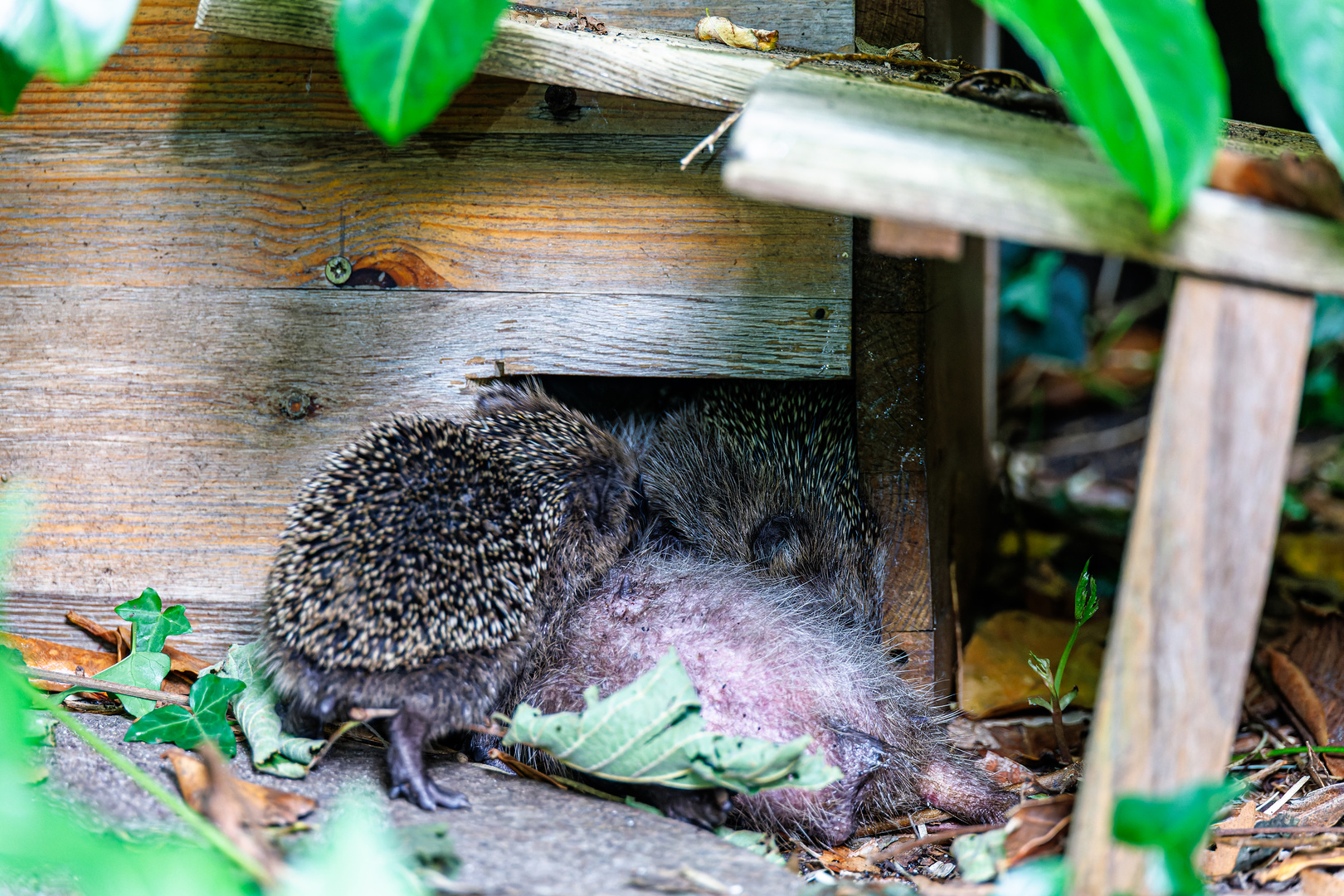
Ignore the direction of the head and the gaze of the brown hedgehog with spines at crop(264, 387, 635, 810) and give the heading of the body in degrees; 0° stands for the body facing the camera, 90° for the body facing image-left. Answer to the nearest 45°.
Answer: approximately 225°

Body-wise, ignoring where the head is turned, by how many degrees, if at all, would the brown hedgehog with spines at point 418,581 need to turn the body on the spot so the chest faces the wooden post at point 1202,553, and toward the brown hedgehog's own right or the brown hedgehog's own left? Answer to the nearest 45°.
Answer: approximately 90° to the brown hedgehog's own right

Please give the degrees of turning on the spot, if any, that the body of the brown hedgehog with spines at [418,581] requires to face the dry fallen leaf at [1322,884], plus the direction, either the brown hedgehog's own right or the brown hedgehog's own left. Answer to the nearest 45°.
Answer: approximately 90° to the brown hedgehog's own right

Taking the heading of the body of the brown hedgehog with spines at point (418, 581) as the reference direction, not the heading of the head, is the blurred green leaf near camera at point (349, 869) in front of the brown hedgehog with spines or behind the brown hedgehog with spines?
behind
